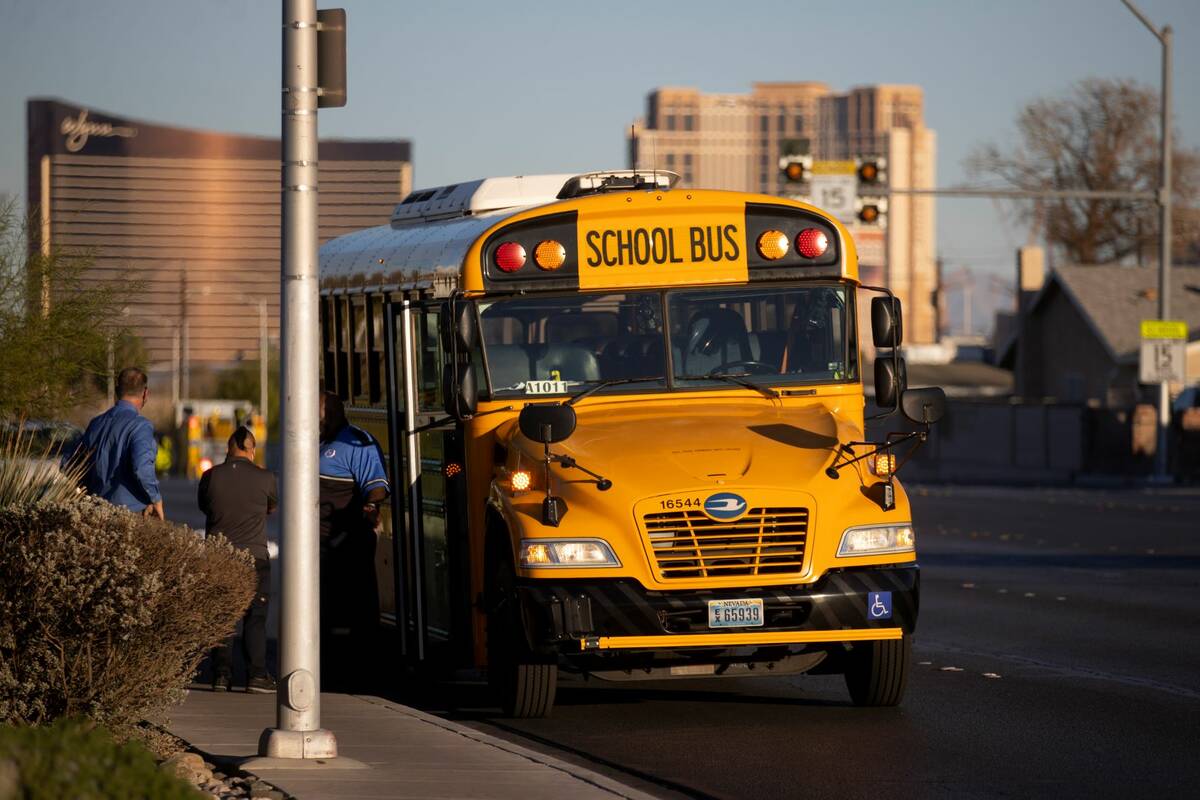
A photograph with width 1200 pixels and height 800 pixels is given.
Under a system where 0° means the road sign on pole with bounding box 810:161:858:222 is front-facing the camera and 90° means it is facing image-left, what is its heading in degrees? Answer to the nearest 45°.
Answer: approximately 0°

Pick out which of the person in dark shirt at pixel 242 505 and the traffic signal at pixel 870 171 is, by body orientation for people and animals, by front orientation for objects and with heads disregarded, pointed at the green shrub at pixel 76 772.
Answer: the traffic signal

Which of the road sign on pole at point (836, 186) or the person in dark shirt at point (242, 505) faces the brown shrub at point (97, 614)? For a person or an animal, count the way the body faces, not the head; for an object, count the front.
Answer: the road sign on pole

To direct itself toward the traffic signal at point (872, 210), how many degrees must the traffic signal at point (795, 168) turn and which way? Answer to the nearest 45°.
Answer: approximately 135° to its left

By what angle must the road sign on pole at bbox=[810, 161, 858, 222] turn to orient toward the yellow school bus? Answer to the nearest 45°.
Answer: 0° — it already faces it

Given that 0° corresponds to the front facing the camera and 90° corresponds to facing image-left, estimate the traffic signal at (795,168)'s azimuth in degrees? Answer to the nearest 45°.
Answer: approximately 0°

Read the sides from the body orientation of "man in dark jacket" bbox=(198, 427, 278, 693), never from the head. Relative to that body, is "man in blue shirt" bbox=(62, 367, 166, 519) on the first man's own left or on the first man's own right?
on the first man's own left

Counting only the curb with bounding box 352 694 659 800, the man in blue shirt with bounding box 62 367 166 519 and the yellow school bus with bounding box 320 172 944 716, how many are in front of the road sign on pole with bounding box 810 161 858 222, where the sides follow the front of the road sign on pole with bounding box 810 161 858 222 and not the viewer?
3

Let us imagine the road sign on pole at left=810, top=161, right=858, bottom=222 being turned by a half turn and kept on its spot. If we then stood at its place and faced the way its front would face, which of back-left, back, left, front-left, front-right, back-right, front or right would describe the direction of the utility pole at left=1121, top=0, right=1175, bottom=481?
front-right

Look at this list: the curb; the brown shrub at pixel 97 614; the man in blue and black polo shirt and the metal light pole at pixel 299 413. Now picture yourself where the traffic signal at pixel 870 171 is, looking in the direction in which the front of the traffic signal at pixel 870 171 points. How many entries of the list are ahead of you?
4

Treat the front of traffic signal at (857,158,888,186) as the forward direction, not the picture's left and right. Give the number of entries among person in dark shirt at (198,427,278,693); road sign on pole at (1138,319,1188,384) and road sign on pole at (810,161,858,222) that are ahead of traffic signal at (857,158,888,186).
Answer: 1
